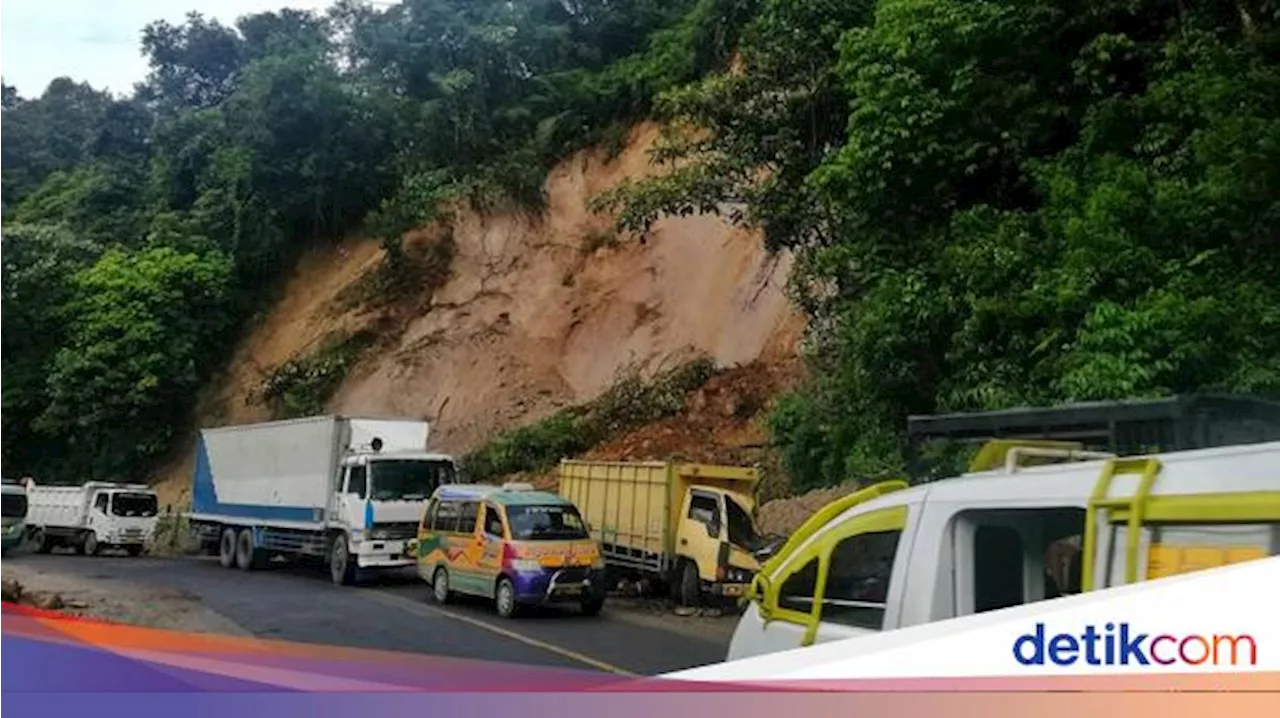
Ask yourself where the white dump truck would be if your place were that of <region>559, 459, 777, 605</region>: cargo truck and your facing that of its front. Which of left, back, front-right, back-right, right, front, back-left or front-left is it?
back

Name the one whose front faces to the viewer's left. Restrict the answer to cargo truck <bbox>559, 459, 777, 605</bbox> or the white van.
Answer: the white van

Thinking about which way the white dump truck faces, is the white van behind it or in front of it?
in front

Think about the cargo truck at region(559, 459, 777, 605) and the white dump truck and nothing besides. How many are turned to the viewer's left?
0

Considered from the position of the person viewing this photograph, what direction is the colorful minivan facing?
facing the viewer and to the right of the viewer

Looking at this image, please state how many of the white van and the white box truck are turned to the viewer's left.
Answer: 1

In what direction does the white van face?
to the viewer's left

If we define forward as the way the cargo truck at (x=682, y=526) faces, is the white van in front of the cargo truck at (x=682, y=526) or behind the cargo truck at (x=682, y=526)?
in front

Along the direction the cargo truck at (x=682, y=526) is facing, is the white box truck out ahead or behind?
behind
